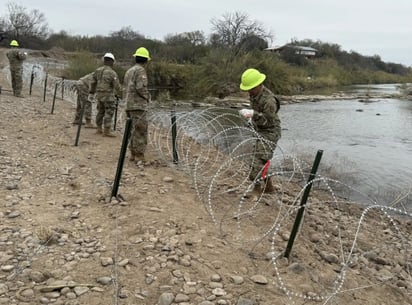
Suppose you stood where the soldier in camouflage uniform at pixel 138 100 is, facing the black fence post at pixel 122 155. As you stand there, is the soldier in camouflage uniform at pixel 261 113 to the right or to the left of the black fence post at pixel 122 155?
left

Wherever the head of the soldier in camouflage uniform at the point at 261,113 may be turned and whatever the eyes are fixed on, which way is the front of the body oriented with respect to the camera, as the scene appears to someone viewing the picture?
to the viewer's left

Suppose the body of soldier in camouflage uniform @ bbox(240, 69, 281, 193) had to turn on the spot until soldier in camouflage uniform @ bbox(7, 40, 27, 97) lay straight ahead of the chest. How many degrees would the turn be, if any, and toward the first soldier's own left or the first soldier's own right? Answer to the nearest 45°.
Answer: approximately 45° to the first soldier's own right

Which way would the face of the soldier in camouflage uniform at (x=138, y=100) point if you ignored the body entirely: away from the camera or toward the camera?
away from the camera

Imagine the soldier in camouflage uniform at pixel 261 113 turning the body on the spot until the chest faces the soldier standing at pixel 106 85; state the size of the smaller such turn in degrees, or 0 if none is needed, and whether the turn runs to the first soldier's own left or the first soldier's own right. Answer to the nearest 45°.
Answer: approximately 45° to the first soldier's own right

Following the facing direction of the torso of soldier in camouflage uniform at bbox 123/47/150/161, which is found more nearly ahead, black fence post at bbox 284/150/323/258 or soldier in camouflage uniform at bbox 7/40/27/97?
the soldier in camouflage uniform
